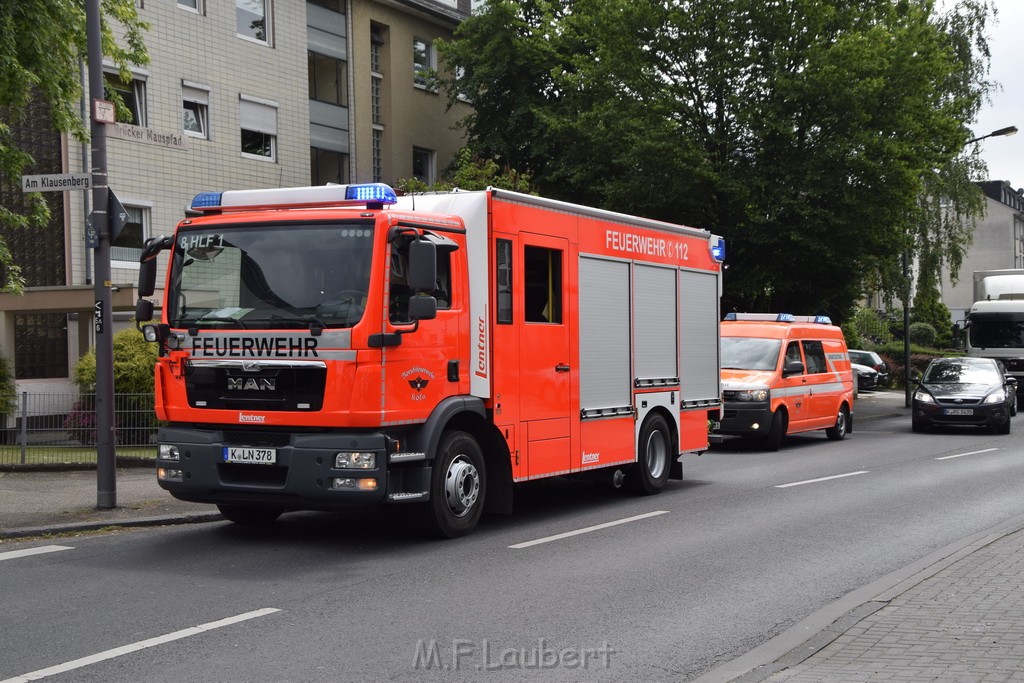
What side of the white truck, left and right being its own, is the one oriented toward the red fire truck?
front

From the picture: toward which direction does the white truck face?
toward the camera

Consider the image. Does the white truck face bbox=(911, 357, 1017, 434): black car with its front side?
yes

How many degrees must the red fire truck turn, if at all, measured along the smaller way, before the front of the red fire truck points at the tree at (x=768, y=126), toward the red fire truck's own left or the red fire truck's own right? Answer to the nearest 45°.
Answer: approximately 180°

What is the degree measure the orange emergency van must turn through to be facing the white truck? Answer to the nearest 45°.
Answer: approximately 180°

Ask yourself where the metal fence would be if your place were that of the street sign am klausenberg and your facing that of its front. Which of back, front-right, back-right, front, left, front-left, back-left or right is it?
back

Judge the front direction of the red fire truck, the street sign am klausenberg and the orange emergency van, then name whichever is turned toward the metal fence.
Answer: the orange emergency van

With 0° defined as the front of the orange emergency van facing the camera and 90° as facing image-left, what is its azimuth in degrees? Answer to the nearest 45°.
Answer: approximately 45°

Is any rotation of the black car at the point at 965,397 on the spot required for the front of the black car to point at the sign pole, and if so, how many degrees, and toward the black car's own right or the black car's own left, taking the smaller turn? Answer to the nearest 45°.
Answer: approximately 45° to the black car's own right

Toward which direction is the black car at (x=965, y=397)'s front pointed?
toward the camera

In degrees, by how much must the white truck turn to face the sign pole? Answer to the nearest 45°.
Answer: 0° — it already faces it

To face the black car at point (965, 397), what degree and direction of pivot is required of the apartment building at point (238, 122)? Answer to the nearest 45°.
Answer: approximately 45° to its left

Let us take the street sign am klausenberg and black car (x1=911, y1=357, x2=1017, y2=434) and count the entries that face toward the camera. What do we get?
2

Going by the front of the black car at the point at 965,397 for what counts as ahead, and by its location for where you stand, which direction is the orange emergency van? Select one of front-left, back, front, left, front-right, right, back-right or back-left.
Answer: front-right

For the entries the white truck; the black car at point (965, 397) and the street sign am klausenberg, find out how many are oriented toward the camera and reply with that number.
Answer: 3

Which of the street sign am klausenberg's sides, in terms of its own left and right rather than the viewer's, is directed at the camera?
front

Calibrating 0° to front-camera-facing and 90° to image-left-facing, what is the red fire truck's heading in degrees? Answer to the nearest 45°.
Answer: approximately 45°
